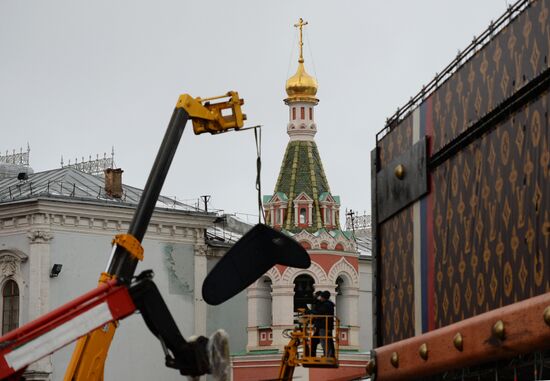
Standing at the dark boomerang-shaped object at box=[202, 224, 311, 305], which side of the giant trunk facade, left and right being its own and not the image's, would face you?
front

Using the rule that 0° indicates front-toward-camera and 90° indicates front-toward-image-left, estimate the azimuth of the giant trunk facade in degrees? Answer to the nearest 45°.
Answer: approximately 45°
